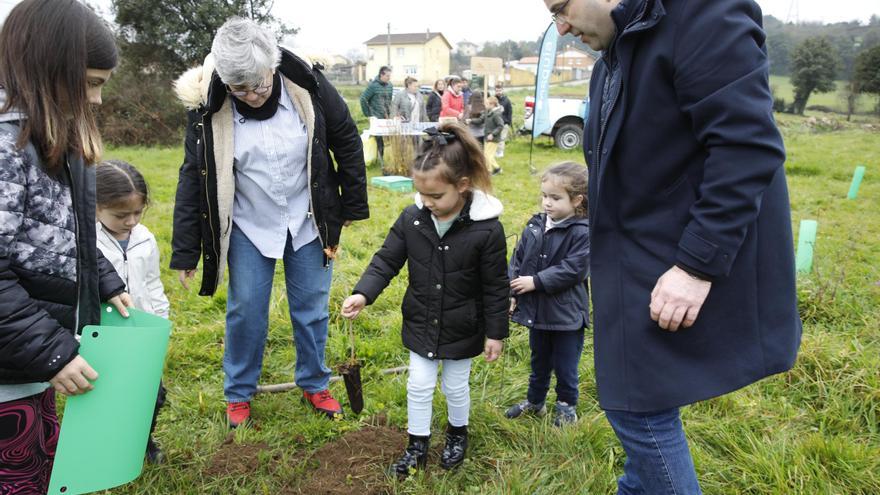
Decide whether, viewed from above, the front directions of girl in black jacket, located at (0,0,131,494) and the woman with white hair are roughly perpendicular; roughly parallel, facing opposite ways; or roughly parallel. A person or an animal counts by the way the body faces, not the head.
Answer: roughly perpendicular

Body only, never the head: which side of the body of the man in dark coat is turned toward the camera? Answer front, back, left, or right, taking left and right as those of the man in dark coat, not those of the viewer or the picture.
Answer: left

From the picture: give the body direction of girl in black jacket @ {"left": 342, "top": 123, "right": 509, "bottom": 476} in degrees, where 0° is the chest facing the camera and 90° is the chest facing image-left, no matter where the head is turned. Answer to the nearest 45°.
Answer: approximately 45°

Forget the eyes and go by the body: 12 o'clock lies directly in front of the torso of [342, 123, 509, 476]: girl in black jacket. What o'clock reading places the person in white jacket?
The person in white jacket is roughly at 2 o'clock from the girl in black jacket.

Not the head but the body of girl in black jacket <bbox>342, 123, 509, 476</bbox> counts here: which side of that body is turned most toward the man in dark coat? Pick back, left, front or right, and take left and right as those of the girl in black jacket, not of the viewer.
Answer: left

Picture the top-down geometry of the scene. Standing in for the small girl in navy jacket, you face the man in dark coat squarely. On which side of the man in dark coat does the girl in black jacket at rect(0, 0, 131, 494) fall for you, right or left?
right

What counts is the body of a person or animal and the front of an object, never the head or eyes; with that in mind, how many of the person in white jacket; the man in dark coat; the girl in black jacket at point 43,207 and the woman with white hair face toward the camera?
2

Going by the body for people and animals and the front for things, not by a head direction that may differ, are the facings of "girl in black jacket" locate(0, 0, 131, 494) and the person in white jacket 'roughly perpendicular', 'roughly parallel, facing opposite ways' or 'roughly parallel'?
roughly perpendicular

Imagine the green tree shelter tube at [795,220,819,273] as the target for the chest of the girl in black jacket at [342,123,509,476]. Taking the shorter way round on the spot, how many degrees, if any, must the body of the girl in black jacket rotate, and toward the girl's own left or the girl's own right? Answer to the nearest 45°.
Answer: approximately 180°

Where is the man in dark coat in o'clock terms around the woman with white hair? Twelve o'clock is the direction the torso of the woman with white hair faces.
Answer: The man in dark coat is roughly at 11 o'clock from the woman with white hair.

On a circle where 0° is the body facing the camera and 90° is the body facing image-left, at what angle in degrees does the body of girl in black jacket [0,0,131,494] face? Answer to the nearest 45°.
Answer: approximately 270°
